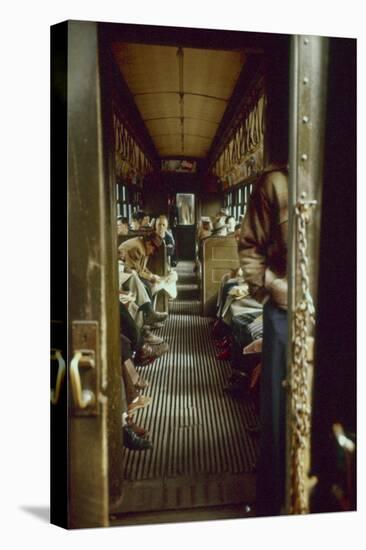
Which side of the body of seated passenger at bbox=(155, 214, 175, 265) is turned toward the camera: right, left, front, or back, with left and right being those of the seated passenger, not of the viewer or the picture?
front

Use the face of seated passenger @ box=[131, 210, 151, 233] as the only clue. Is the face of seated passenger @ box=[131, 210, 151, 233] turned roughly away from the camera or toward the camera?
toward the camera
